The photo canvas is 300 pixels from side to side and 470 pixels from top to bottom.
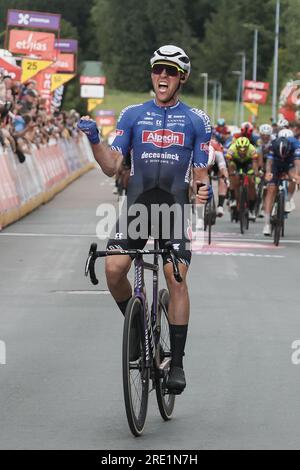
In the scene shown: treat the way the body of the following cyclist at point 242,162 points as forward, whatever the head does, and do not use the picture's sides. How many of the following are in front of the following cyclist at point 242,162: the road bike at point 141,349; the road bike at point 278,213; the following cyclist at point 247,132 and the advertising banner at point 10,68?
2

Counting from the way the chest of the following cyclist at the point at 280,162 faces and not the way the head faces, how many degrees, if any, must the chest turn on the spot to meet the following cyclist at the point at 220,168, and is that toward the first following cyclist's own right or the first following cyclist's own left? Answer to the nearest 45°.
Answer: approximately 135° to the first following cyclist's own right

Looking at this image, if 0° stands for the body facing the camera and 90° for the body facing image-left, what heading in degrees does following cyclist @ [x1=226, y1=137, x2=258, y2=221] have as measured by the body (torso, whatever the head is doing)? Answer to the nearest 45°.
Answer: approximately 0°

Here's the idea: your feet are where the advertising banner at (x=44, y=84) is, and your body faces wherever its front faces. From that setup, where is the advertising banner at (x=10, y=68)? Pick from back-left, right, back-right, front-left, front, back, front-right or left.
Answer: front

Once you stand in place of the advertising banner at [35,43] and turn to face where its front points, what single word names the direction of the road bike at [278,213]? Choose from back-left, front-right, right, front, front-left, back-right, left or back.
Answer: front

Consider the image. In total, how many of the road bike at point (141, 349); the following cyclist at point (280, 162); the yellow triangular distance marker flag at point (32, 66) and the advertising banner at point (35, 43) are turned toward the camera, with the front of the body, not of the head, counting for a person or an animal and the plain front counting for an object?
4

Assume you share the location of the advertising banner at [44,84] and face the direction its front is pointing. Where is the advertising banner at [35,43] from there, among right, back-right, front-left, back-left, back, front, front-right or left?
front

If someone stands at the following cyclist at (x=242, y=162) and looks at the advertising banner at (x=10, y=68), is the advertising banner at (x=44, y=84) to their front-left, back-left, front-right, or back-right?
front-right

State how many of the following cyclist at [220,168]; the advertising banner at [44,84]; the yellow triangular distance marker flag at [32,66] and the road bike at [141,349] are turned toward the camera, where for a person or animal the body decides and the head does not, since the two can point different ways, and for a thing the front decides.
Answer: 4

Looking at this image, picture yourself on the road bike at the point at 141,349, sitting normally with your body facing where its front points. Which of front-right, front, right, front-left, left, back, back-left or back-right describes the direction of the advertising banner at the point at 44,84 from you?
back

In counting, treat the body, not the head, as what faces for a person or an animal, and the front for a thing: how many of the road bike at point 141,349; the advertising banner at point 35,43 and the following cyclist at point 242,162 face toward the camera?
3

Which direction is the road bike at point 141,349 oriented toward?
toward the camera

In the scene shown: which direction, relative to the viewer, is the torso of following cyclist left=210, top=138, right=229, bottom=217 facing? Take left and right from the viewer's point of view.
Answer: facing the viewer
